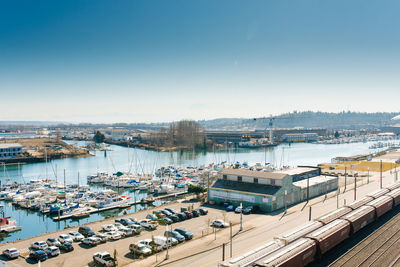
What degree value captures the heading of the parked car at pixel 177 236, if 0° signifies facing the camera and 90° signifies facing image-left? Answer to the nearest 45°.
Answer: approximately 315°

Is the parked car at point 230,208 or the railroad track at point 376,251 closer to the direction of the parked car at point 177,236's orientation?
the railroad track

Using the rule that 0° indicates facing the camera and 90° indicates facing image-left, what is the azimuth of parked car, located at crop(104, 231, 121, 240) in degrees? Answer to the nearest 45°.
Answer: approximately 315°
